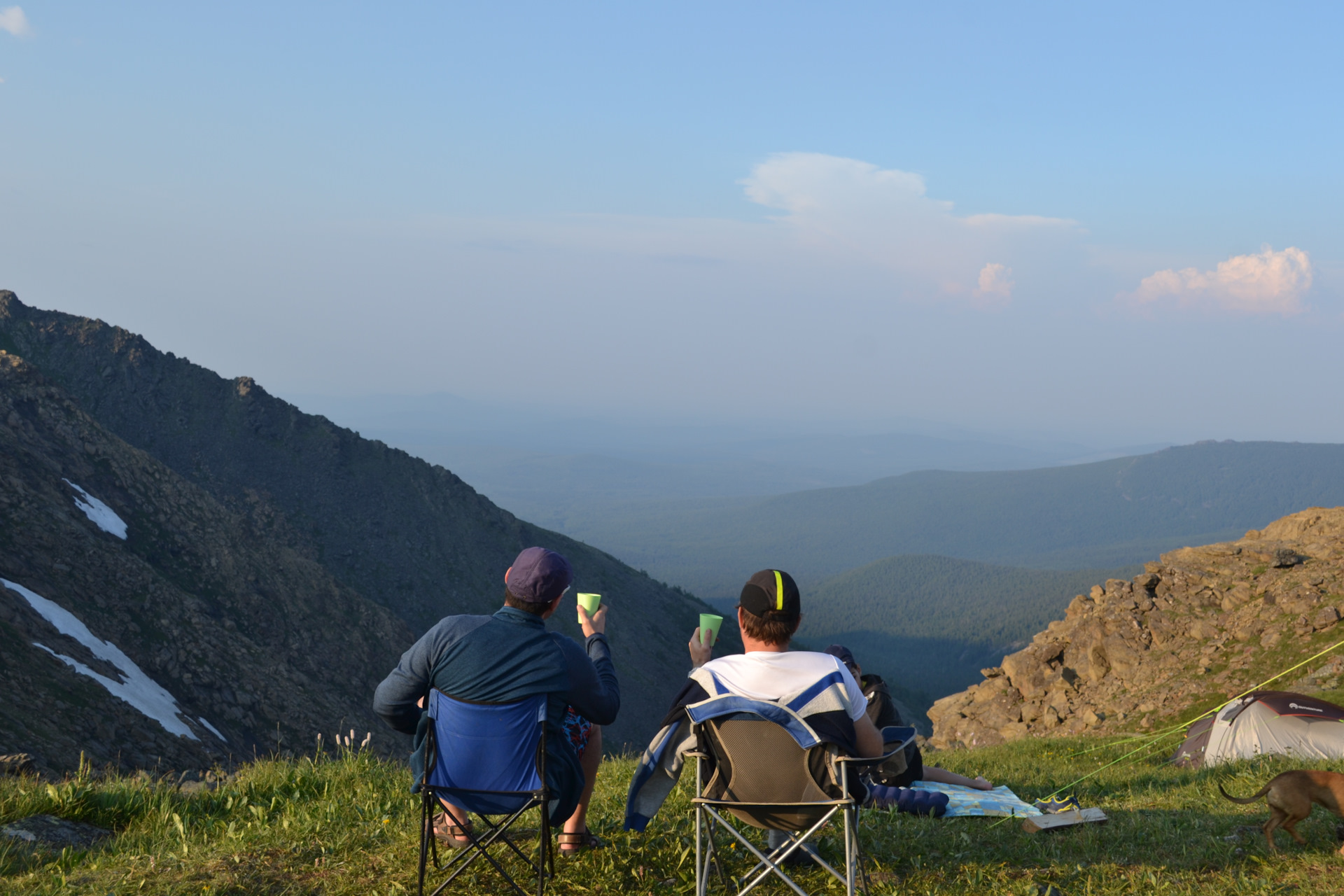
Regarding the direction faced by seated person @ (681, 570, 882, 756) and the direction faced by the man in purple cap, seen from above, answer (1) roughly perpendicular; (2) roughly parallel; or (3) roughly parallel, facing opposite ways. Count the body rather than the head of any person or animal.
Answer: roughly parallel

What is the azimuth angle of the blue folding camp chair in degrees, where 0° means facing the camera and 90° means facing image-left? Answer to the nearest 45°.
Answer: approximately 180°

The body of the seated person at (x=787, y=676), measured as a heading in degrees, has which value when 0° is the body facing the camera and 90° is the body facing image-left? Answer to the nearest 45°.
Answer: approximately 180°

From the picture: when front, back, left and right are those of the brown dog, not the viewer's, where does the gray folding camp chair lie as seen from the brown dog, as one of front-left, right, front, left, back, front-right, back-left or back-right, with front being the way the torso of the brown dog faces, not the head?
back-right

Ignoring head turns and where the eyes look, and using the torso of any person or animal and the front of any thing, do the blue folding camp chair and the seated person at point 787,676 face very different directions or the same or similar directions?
same or similar directions

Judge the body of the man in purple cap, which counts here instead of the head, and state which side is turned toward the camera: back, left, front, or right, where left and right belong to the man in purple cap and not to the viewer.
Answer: back

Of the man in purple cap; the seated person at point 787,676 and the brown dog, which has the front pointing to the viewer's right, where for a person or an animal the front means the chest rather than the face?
the brown dog

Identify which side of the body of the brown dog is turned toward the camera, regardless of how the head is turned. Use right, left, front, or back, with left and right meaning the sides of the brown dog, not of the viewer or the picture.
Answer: right

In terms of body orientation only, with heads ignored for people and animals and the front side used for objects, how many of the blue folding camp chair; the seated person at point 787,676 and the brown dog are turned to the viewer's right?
1

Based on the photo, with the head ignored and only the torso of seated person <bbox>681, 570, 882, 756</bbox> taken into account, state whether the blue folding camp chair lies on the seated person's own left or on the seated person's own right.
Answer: on the seated person's own left

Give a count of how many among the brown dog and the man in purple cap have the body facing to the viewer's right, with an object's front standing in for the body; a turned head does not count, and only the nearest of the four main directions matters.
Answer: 1
